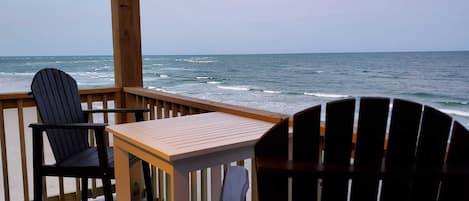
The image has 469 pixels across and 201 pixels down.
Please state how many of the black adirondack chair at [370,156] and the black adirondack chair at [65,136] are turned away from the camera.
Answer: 1

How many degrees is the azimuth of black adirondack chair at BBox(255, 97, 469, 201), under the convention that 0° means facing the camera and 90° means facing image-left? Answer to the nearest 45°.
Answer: approximately 180°

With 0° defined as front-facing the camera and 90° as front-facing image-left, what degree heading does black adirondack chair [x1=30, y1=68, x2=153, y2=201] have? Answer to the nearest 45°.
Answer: approximately 315°

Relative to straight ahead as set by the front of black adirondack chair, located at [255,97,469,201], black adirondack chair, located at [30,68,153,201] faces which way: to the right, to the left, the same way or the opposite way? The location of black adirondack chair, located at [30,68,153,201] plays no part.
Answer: to the right

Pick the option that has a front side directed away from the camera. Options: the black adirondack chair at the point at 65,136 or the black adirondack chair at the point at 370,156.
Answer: the black adirondack chair at the point at 370,156

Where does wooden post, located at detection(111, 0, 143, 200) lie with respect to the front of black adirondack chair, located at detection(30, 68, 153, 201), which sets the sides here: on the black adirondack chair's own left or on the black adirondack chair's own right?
on the black adirondack chair's own left

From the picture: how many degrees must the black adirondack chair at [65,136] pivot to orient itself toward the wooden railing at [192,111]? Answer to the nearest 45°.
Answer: approximately 45° to its left

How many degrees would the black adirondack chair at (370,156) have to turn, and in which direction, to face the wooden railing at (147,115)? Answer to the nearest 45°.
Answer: approximately 45° to its left
